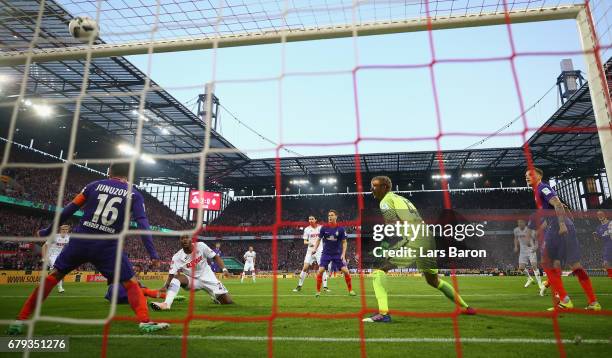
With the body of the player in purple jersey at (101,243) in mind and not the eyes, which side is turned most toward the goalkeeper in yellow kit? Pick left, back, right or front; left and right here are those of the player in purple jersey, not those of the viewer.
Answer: right

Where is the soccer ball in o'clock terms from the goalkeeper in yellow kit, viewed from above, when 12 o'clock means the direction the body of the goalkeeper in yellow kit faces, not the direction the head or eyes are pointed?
The soccer ball is roughly at 11 o'clock from the goalkeeper in yellow kit.

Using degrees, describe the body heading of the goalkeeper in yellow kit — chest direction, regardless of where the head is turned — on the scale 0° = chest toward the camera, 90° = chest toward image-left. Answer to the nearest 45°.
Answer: approximately 90°

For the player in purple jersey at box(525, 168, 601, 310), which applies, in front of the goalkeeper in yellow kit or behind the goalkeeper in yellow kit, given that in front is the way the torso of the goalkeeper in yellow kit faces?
behind

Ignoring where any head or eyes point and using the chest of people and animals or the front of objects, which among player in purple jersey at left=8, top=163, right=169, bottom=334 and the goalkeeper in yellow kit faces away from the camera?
the player in purple jersey

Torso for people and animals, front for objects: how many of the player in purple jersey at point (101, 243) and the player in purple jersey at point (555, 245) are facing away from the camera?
1

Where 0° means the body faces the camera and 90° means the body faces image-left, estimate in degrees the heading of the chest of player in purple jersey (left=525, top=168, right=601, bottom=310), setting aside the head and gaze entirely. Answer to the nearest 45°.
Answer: approximately 90°

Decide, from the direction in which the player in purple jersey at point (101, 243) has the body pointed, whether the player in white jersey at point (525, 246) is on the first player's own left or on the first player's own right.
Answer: on the first player's own right

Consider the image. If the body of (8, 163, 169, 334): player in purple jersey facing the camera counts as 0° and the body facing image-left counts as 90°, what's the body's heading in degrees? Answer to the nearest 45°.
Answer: approximately 180°

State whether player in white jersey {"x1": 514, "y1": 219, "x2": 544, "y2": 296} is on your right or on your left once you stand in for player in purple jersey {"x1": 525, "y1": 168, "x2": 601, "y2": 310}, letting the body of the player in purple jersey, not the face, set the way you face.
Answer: on your right
